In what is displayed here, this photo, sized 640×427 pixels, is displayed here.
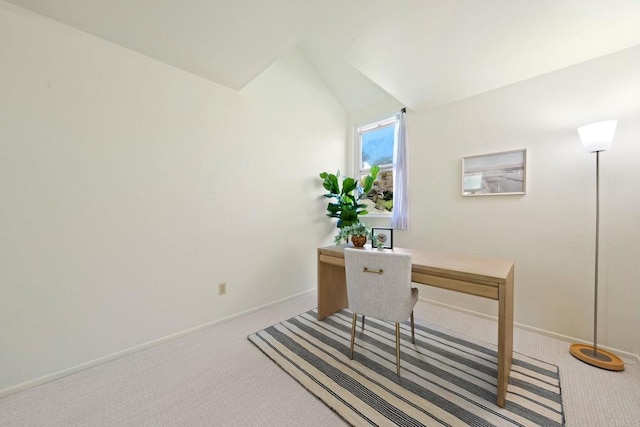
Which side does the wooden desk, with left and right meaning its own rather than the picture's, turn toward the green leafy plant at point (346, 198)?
right

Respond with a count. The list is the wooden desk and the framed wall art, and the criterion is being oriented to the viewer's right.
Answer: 0

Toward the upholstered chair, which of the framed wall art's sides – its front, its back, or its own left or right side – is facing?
front

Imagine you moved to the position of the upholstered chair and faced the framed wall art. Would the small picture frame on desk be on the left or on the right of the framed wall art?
left

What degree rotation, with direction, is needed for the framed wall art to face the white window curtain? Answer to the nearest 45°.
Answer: approximately 45° to its right

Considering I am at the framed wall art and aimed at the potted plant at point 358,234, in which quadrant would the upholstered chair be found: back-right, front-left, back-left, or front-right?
front-left

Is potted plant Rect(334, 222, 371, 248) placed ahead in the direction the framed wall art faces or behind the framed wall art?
ahead

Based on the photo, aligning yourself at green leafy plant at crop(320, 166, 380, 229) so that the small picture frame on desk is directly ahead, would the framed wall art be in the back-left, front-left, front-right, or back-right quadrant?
front-left

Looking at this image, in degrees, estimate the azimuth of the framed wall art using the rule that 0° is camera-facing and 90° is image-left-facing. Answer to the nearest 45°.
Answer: approximately 45°

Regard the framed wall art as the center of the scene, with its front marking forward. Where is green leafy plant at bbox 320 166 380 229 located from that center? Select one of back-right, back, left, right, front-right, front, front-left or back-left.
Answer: front-right

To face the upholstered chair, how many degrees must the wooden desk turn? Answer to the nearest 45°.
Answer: approximately 45° to its right

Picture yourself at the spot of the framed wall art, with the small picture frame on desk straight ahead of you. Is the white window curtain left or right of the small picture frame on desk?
right

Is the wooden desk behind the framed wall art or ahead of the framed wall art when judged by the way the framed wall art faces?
ahead
